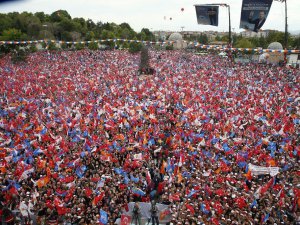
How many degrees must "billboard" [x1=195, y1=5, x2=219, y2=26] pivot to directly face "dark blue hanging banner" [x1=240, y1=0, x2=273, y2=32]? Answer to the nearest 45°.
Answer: approximately 45° to its left

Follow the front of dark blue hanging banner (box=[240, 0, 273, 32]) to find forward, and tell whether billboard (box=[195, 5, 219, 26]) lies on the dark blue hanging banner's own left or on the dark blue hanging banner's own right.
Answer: on the dark blue hanging banner's own right

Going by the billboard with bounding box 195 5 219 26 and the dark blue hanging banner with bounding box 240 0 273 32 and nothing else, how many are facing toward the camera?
2

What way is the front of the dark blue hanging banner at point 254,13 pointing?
toward the camera

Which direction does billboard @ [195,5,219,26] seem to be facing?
toward the camera
